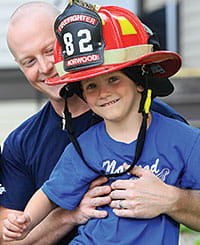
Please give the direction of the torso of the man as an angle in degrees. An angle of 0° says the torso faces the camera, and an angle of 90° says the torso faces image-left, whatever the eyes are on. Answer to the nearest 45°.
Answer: approximately 0°

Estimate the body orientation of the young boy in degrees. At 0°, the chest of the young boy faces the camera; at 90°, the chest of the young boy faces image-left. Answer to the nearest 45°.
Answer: approximately 0°

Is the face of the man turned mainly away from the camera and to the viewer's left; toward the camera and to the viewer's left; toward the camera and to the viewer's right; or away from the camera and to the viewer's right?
toward the camera and to the viewer's right
